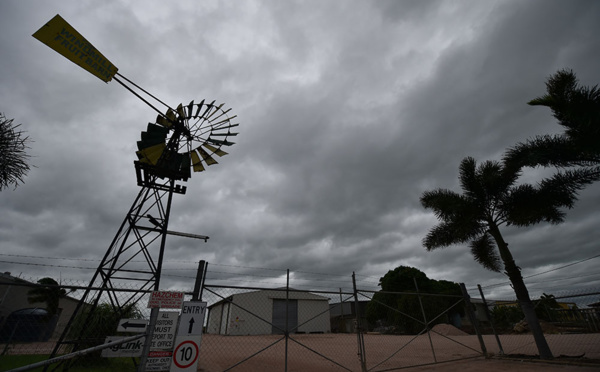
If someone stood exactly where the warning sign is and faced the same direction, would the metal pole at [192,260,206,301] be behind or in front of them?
behind

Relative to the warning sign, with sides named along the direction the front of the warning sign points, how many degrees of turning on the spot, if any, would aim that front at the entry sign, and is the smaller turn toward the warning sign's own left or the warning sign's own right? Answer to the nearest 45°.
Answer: approximately 135° to the warning sign's own left

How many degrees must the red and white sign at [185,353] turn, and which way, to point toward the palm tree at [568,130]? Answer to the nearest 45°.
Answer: approximately 90° to its left

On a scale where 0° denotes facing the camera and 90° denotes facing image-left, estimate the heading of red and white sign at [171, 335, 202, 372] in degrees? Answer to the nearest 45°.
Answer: approximately 0°

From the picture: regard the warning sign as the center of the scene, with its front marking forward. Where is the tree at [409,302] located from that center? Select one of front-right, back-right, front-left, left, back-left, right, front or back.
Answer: back-left

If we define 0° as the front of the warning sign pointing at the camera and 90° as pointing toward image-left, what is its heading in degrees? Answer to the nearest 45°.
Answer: approximately 0°

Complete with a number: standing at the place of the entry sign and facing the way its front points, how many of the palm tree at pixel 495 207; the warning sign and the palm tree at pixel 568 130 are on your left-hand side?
2

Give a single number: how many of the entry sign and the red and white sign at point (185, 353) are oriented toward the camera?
2
